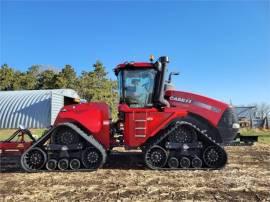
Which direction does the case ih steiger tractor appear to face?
to the viewer's right

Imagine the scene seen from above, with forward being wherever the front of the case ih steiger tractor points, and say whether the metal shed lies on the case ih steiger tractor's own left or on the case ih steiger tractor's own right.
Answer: on the case ih steiger tractor's own left
